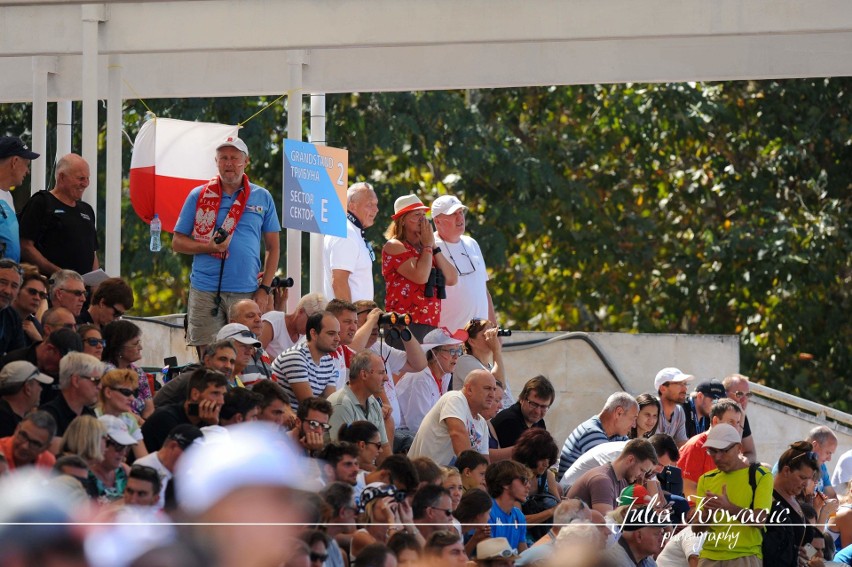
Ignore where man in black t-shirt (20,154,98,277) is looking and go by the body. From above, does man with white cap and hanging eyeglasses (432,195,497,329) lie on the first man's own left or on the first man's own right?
on the first man's own left

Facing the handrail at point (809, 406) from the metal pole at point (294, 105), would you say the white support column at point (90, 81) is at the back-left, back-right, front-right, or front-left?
back-right

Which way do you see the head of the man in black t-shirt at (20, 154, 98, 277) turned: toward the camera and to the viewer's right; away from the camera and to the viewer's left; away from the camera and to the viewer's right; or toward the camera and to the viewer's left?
toward the camera and to the viewer's right

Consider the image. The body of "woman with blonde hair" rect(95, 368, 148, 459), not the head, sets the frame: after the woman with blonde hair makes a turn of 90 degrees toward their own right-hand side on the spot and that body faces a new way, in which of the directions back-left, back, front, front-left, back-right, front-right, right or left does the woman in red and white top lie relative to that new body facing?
back

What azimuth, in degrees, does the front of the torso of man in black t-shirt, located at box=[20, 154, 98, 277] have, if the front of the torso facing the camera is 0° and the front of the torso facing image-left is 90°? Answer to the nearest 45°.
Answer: approximately 315°

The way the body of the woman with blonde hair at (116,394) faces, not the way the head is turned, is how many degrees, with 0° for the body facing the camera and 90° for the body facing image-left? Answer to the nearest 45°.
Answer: approximately 315°

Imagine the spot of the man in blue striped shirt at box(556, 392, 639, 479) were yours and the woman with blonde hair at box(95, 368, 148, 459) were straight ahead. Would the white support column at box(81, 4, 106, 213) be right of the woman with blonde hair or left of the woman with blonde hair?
right

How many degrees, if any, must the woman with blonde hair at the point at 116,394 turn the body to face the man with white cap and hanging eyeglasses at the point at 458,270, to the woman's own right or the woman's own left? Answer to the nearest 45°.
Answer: approximately 90° to the woman's own left
